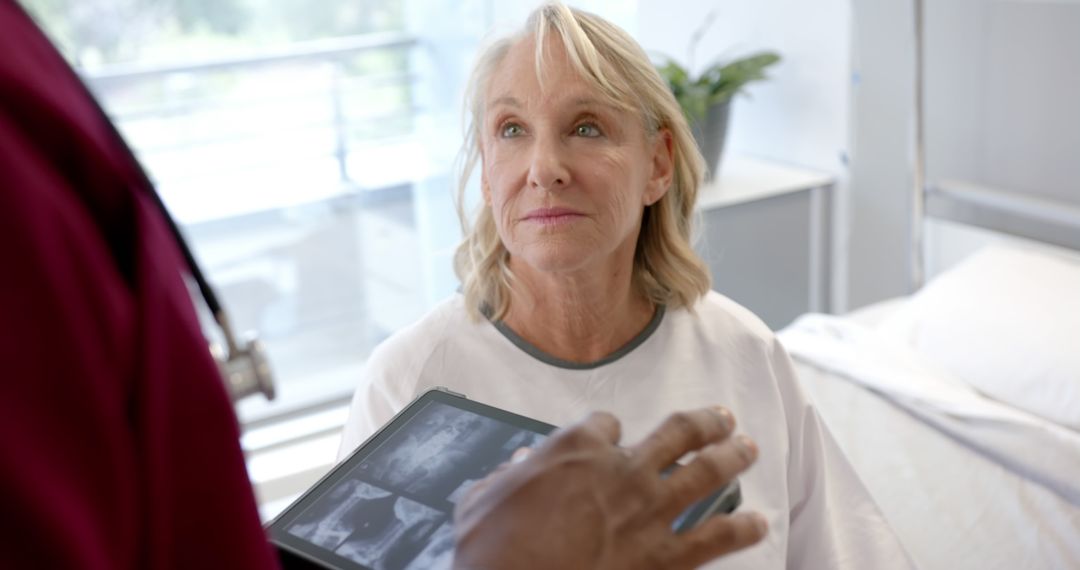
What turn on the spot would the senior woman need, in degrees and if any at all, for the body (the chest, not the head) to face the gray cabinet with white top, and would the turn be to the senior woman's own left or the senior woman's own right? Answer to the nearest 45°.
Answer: approximately 180°

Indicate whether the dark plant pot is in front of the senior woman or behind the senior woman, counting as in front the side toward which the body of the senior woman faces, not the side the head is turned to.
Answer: behind

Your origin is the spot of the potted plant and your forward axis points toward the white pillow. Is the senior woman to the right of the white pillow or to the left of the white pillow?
right

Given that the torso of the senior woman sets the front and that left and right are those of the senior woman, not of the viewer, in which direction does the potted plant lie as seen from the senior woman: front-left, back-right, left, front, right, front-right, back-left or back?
back

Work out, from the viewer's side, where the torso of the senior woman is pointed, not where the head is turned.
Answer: toward the camera

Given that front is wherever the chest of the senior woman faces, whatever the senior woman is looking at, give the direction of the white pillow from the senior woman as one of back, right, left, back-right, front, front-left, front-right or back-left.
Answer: back-left

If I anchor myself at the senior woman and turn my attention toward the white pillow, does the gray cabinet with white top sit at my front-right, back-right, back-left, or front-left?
front-left
